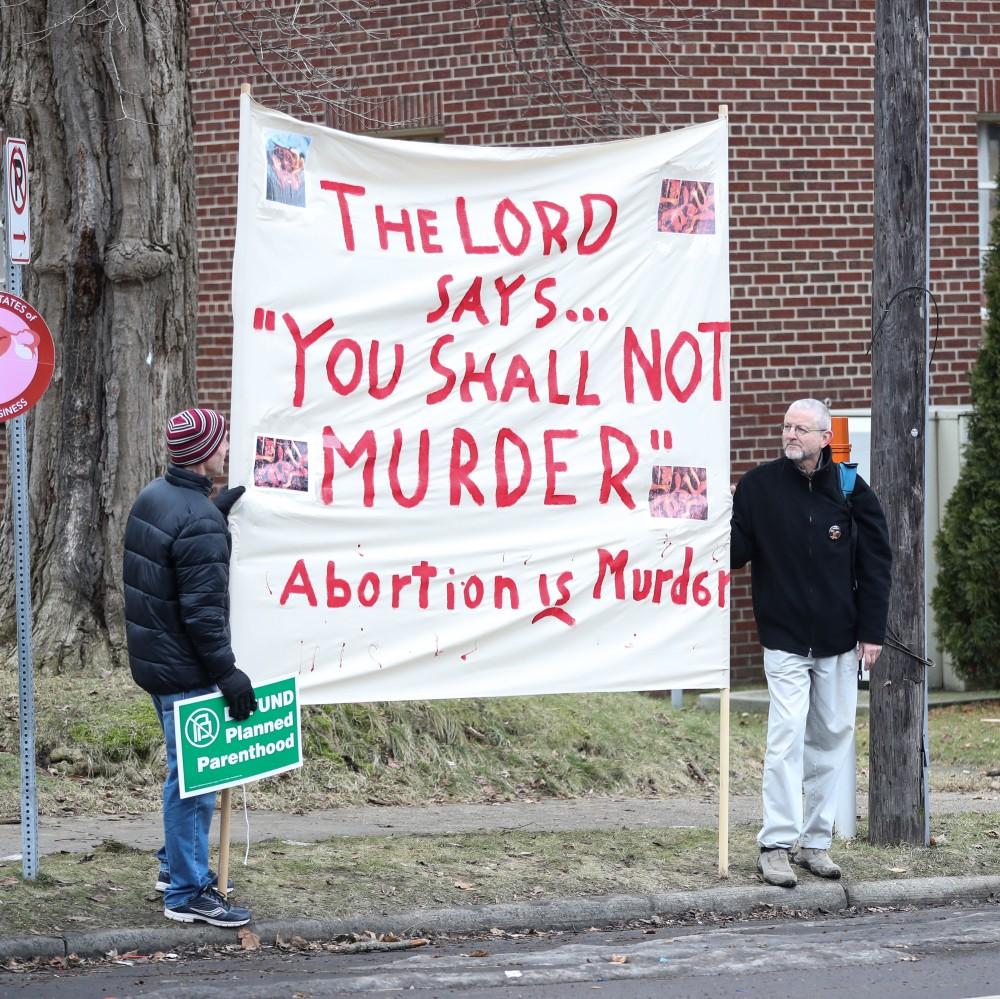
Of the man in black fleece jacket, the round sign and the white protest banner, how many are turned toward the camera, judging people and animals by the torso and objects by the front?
3

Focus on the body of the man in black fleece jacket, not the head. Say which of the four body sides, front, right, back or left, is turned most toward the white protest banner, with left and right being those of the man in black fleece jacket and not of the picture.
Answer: right

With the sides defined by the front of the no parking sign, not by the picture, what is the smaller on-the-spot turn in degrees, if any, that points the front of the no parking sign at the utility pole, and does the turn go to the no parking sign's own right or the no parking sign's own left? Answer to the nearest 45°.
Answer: approximately 45° to the no parking sign's own left

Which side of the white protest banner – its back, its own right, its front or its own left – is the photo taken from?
front

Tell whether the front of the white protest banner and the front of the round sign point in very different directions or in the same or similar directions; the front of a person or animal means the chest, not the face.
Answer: same or similar directions

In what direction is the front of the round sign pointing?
toward the camera

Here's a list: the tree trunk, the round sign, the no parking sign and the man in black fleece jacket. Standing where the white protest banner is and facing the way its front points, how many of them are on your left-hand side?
1

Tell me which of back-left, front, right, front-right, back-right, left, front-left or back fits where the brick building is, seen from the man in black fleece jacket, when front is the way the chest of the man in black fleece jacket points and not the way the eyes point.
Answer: back

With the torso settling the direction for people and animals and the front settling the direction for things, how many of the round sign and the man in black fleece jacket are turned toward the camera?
2

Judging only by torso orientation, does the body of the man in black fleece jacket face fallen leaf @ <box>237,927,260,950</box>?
no

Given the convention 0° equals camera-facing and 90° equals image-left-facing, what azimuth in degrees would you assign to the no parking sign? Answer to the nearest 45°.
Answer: approximately 315°

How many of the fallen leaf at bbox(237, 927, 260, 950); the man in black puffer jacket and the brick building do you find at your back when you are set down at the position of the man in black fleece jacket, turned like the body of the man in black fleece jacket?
1

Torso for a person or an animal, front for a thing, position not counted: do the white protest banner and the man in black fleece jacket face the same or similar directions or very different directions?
same or similar directions

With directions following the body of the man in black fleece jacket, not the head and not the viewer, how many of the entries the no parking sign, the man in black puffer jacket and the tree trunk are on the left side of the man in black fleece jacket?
0
